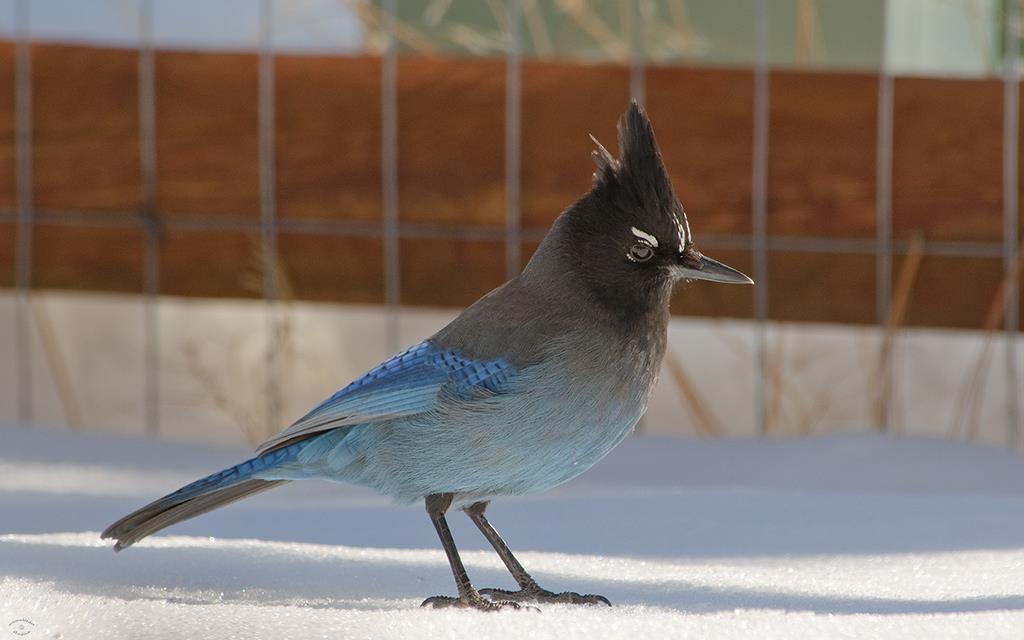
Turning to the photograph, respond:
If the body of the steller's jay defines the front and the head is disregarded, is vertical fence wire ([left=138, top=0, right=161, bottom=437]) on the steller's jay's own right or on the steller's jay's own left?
on the steller's jay's own left

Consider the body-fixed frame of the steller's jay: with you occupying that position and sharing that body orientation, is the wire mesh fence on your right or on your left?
on your left

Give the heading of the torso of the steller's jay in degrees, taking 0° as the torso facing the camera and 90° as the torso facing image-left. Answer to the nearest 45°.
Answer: approximately 270°
